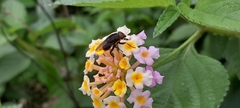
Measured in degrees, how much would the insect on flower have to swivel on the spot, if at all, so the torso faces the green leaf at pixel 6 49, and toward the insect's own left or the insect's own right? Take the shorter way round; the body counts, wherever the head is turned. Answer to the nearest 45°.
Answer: approximately 135° to the insect's own left

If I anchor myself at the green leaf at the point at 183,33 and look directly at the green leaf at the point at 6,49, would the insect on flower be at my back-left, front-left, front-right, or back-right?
front-left

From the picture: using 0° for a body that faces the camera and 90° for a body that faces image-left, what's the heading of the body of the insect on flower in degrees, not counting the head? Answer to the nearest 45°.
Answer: approximately 270°
